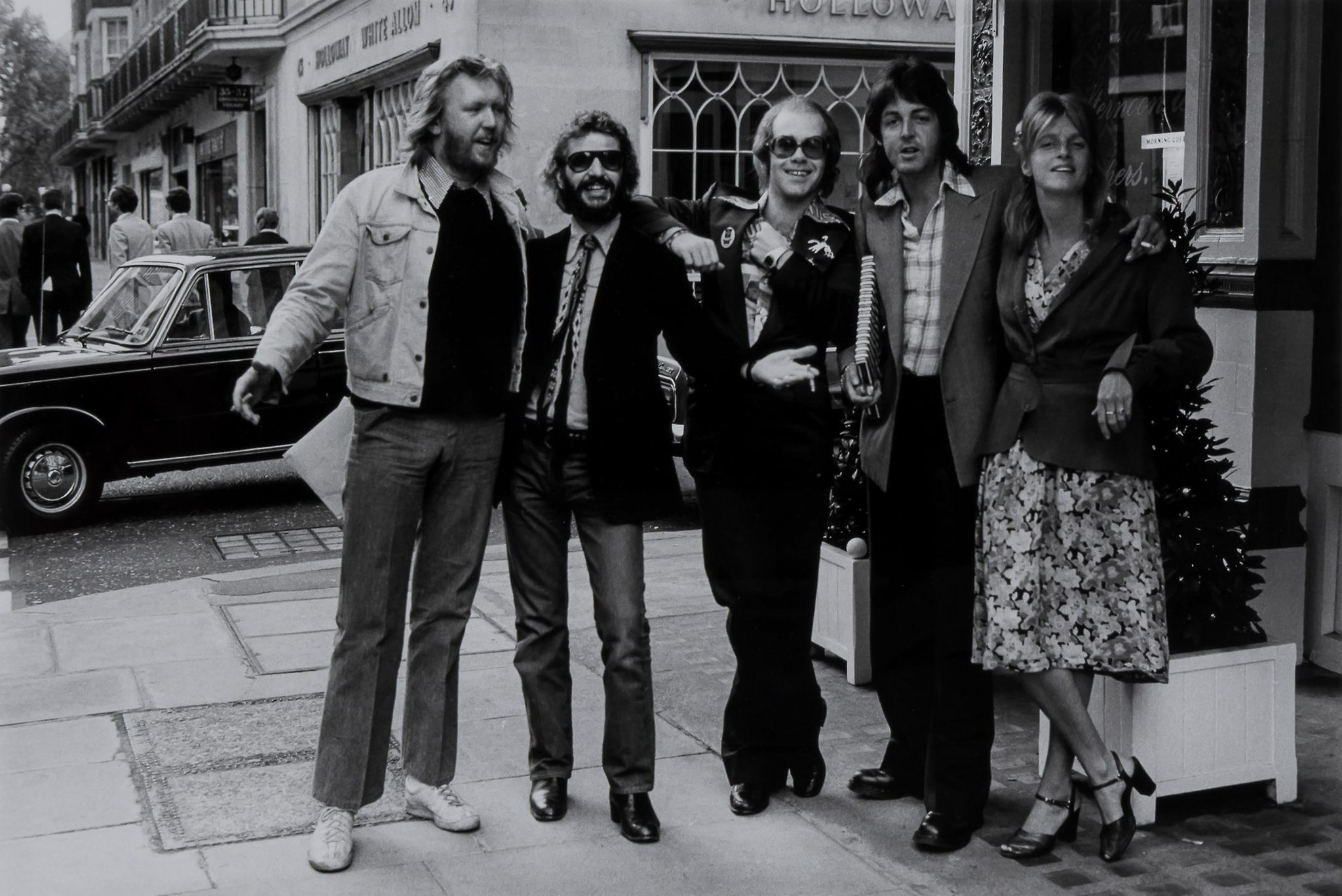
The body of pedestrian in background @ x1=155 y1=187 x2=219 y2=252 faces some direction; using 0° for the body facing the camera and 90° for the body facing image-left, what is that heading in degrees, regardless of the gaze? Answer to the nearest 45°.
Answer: approximately 180°

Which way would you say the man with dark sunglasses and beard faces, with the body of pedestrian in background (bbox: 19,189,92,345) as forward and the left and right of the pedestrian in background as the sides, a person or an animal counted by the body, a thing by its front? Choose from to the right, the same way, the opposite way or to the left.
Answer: the opposite way

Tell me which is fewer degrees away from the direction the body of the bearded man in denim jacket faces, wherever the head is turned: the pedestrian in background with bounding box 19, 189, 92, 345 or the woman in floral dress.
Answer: the woman in floral dress

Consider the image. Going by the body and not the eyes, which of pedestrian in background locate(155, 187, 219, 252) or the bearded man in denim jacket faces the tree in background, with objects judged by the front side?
the pedestrian in background

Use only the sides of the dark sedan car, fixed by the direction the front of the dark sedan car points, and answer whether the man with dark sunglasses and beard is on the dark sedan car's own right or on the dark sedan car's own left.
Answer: on the dark sedan car's own left

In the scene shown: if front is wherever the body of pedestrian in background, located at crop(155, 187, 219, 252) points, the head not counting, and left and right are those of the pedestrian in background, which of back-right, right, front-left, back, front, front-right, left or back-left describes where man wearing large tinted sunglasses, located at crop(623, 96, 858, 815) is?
back

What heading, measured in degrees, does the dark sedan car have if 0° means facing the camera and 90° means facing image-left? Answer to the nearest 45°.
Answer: approximately 45°
